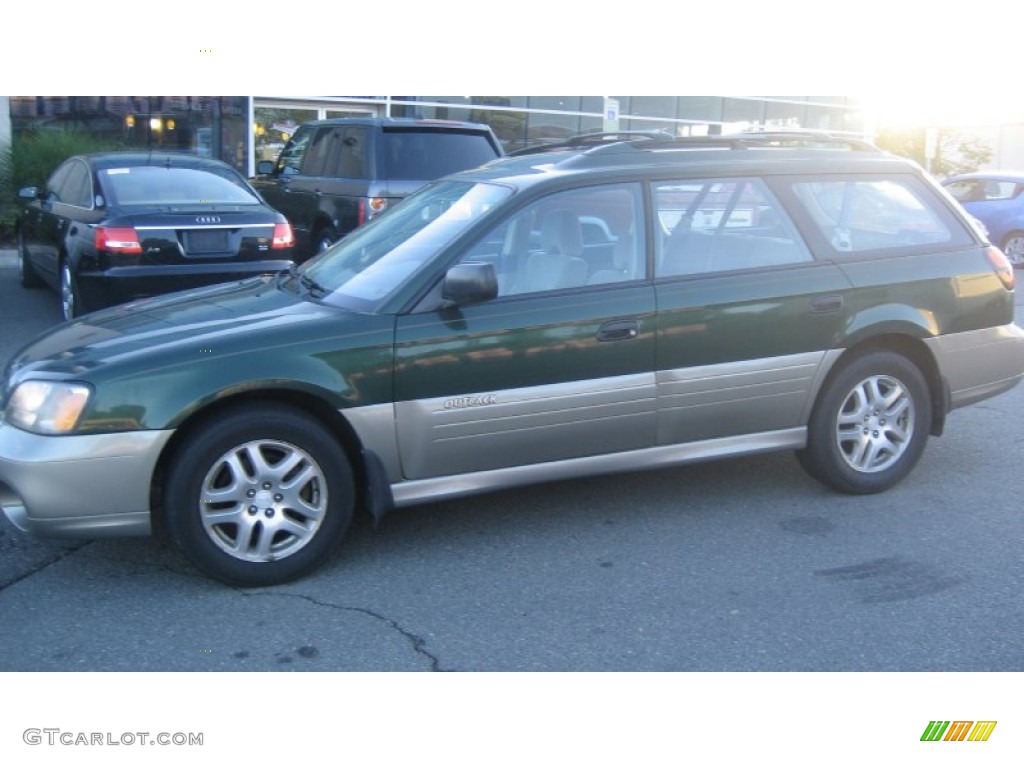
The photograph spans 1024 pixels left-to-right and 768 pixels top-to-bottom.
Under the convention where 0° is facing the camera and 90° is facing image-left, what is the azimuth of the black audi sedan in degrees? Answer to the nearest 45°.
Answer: approximately 135°

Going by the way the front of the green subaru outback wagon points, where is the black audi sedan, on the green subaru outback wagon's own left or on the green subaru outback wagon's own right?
on the green subaru outback wagon's own right

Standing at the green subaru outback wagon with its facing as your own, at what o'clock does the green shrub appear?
The green shrub is roughly at 2 o'clock from the green subaru outback wagon.

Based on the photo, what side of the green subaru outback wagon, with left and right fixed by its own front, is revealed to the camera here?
left

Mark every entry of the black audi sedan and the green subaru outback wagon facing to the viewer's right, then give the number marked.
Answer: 0

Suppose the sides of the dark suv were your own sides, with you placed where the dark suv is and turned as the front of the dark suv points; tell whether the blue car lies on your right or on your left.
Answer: on your right

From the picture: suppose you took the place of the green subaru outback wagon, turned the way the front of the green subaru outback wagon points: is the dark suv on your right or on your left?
on your right

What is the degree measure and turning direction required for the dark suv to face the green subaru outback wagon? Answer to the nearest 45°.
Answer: approximately 135° to its left

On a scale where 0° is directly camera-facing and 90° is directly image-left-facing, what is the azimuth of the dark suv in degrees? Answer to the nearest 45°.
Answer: approximately 135°

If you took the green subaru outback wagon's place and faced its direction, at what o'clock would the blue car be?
The blue car is roughly at 4 o'clock from the green subaru outback wagon.

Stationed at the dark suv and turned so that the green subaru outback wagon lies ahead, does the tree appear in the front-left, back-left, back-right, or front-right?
back-left
